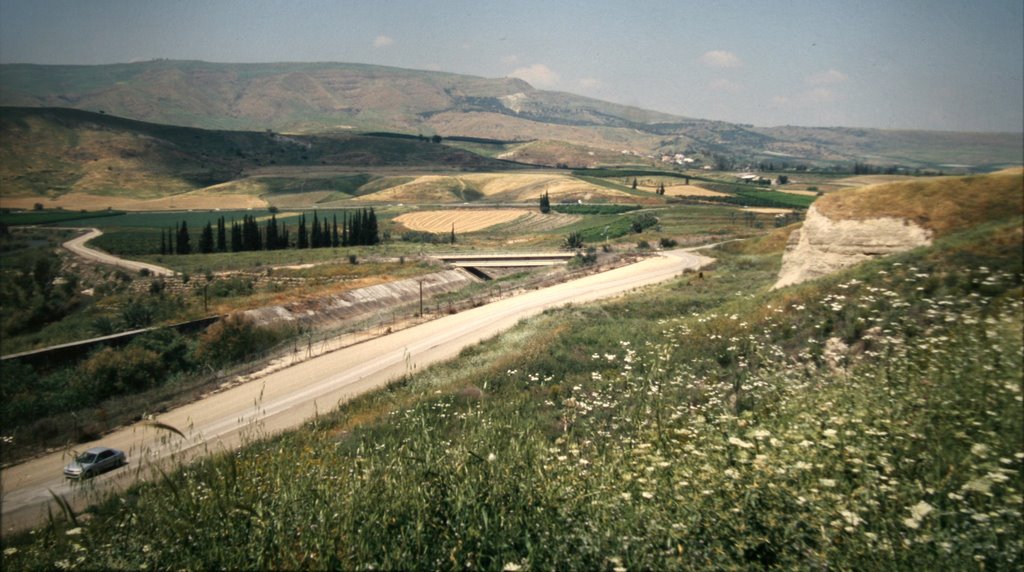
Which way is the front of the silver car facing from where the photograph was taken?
facing the viewer and to the left of the viewer

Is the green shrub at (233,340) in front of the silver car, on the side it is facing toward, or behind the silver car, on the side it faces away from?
behind

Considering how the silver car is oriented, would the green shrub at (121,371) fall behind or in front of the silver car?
behind

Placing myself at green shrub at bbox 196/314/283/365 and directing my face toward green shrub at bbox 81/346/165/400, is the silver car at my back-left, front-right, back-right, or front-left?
front-left
